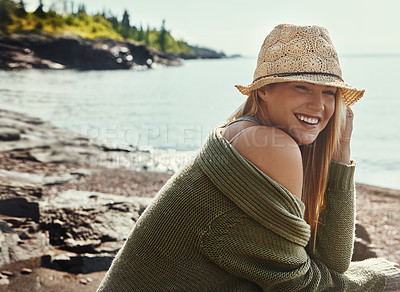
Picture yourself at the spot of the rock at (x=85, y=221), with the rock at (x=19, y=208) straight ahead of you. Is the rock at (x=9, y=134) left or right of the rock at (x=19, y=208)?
right

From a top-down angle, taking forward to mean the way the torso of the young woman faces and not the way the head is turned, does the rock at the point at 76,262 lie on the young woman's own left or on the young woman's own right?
on the young woman's own left

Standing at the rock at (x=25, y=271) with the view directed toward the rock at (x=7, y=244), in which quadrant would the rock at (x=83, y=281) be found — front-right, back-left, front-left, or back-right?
back-right

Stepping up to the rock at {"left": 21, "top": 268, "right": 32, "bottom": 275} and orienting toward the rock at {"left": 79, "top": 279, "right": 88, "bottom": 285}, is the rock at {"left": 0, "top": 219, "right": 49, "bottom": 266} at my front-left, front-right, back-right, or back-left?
back-left

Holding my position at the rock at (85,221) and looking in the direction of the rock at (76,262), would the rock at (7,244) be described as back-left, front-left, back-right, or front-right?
front-right
